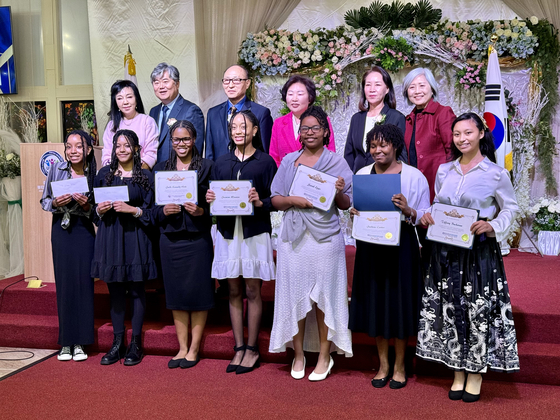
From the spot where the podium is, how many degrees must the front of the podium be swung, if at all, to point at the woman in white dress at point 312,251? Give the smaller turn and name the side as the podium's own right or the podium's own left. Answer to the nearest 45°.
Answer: approximately 45° to the podium's own left

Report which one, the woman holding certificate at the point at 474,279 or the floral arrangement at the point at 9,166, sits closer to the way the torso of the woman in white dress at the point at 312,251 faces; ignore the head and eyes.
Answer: the woman holding certificate

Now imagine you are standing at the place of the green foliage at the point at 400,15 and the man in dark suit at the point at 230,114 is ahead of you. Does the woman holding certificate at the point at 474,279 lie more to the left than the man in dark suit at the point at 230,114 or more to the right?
left

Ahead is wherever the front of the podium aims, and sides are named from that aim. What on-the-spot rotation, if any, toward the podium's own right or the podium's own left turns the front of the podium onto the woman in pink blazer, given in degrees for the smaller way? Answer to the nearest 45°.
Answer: approximately 45° to the podium's own left

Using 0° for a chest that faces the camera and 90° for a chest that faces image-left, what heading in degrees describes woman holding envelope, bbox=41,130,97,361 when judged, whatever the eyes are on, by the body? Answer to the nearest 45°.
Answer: approximately 0°
